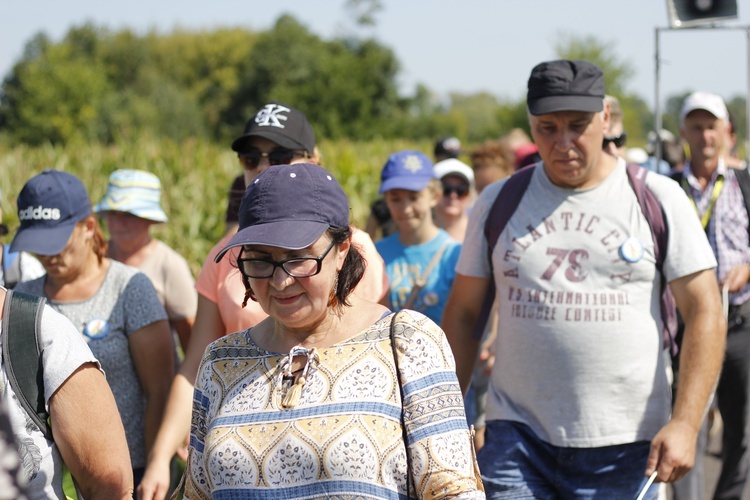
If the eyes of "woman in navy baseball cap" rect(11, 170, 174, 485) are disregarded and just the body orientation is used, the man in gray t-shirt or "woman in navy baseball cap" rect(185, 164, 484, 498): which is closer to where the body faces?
the woman in navy baseball cap

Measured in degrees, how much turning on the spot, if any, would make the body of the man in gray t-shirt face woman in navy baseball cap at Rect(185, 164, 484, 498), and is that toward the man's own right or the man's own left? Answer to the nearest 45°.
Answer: approximately 45° to the man's own right

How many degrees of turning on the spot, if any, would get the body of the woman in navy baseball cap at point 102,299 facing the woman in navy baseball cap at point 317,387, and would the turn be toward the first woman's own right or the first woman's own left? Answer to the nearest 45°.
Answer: approximately 45° to the first woman's own left

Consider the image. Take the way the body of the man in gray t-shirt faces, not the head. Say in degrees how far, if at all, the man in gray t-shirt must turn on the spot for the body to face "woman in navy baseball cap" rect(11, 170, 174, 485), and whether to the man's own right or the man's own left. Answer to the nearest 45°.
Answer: approximately 90° to the man's own right

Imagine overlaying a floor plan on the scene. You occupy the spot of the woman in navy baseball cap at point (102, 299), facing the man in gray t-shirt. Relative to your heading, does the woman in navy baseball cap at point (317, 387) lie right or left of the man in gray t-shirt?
right

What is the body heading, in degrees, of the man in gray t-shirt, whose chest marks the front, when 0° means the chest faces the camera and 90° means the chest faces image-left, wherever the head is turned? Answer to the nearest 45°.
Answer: approximately 0°

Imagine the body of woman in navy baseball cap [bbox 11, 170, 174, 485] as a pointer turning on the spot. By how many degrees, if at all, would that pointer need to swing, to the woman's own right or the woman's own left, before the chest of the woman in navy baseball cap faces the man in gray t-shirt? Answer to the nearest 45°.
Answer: approximately 90° to the woman's own left
